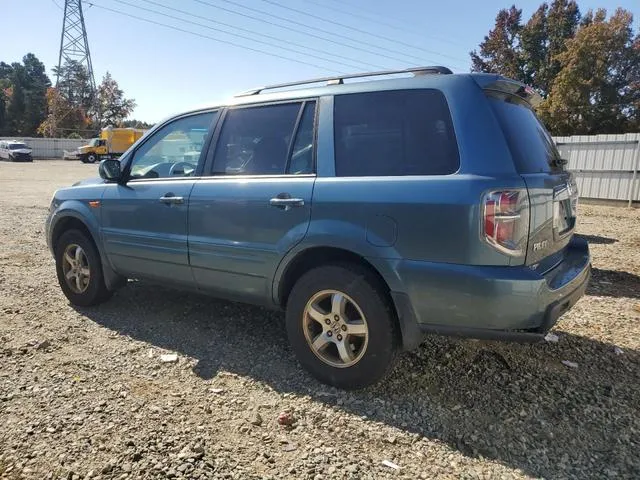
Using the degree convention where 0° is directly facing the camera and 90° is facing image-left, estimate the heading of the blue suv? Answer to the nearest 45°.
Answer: approximately 135°

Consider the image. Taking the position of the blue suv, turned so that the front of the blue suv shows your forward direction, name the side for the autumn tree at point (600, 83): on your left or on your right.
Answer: on your right

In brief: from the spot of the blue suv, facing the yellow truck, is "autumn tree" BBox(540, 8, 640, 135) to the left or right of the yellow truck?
right

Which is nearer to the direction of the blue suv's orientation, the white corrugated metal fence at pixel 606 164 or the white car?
the white car

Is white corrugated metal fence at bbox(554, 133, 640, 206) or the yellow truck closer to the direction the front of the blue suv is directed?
the yellow truck

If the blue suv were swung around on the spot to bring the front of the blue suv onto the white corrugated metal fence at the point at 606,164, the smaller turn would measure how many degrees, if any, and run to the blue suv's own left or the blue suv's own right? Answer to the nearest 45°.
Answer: approximately 90° to the blue suv's own right

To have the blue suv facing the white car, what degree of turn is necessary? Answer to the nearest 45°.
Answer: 0° — it already faces it

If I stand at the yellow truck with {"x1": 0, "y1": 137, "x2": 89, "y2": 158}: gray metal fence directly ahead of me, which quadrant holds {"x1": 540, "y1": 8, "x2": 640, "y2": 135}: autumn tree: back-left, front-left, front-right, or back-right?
back-right

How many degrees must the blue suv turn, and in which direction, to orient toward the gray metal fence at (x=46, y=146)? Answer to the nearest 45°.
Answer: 0° — it already faces it
